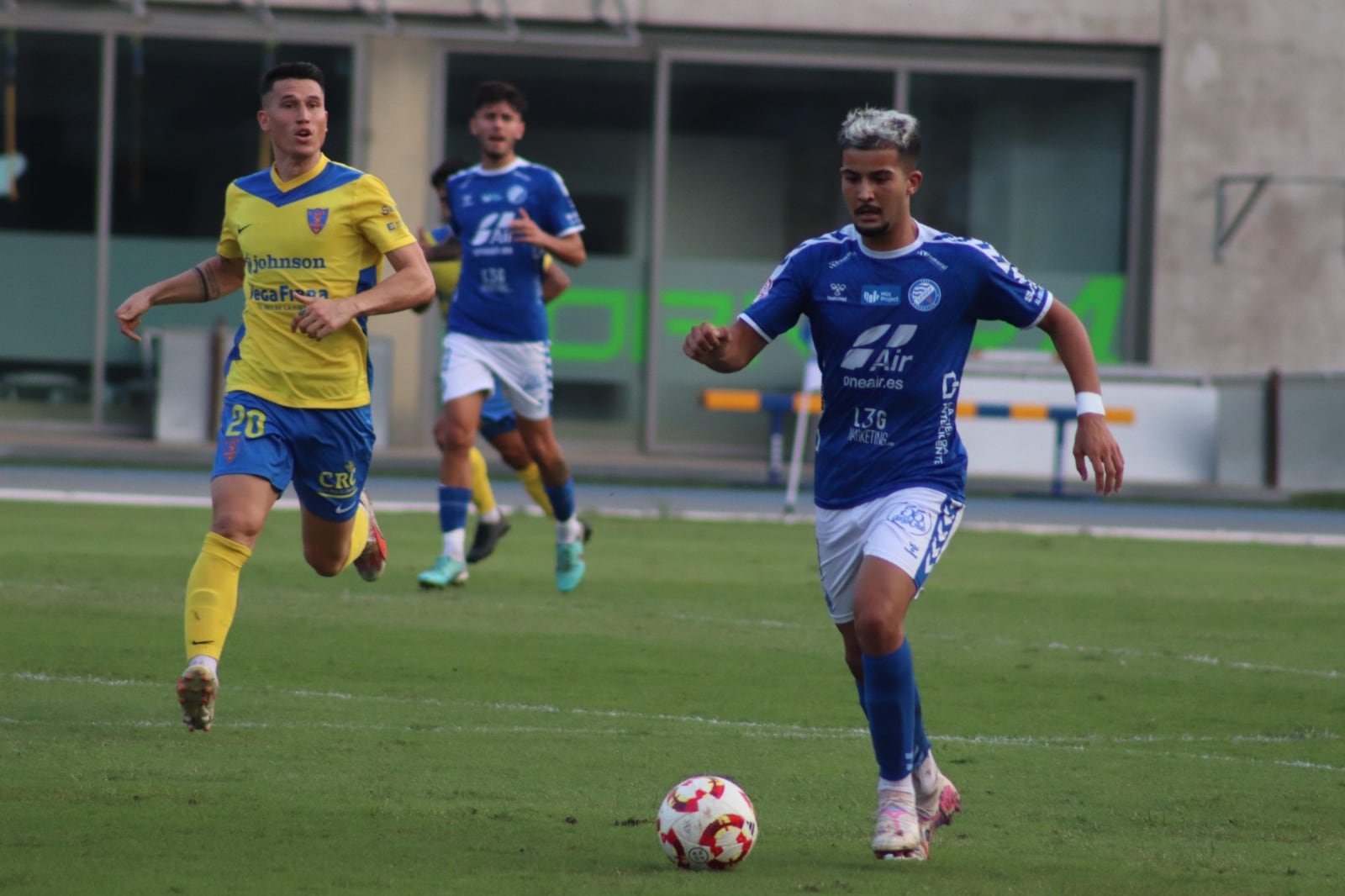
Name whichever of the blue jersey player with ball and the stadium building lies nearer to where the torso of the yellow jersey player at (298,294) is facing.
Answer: the blue jersey player with ball

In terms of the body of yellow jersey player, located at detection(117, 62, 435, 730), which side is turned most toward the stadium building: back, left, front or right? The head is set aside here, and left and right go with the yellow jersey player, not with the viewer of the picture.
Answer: back

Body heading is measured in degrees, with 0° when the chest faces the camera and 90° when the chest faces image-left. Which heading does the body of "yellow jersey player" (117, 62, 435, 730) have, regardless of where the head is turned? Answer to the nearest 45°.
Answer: approximately 0°

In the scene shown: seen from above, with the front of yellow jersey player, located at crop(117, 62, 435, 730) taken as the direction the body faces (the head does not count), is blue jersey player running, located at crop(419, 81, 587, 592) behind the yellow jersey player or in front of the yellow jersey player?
behind

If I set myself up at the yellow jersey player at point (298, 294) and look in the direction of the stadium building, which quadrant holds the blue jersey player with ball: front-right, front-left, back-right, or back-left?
back-right

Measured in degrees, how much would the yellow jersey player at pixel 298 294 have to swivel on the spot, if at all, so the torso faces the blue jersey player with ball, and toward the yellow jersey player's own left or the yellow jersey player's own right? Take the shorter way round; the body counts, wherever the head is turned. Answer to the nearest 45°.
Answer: approximately 45° to the yellow jersey player's own left

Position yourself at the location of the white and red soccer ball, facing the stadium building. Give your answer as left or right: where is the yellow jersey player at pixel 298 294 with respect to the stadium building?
left
